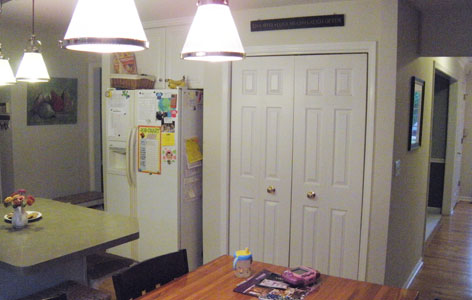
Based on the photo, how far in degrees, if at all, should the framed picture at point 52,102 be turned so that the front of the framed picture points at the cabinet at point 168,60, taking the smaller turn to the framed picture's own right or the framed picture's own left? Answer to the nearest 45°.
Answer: approximately 45° to the framed picture's own left

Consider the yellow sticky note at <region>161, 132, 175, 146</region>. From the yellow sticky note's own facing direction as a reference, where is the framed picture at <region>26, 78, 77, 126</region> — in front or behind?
behind

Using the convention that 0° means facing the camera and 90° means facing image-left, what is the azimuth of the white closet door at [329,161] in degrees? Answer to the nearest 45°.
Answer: approximately 45°

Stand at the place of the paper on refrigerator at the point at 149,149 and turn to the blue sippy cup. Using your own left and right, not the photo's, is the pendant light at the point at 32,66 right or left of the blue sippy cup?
right

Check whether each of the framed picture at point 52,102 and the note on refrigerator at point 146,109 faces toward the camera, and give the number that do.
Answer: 2

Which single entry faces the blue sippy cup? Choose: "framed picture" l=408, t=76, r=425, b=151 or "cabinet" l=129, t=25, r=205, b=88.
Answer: the cabinet

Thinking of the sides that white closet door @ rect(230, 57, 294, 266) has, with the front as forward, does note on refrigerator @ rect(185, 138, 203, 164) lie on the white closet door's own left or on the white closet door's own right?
on the white closet door's own right

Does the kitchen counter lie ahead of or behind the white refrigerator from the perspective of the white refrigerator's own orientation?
ahead
